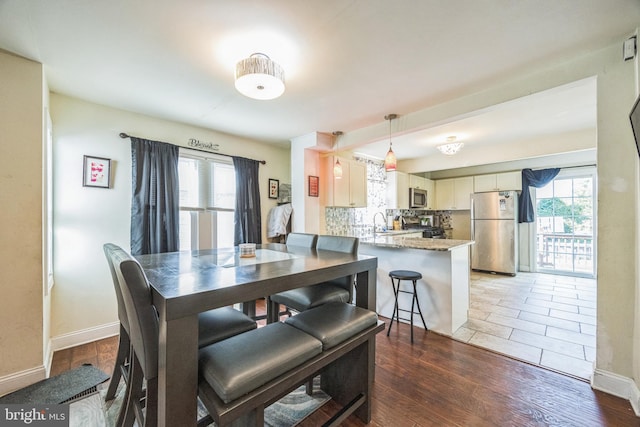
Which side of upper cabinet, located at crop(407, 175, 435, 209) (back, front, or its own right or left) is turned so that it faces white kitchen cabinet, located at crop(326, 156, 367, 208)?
right

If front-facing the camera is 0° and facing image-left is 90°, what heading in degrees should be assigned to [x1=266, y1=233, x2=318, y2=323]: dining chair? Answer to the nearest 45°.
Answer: approximately 45°

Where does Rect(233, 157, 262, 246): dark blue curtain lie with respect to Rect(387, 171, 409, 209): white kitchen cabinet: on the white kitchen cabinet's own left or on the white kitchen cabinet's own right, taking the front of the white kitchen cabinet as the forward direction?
on the white kitchen cabinet's own right

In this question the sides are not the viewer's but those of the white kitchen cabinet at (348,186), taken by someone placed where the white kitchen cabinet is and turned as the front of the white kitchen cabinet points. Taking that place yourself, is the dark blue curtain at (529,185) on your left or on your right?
on your left

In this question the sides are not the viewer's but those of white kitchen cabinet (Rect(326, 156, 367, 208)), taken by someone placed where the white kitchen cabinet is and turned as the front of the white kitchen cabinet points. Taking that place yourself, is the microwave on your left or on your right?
on your left

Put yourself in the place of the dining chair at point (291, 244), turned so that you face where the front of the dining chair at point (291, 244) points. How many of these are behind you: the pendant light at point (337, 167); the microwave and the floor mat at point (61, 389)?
2

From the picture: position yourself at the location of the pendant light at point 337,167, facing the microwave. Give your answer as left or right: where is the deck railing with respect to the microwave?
right

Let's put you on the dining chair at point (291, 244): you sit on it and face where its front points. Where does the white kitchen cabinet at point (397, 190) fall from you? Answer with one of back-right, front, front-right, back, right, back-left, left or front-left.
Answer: back

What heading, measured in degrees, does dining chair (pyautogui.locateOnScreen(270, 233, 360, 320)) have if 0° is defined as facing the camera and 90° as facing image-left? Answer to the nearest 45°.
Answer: approximately 45°
